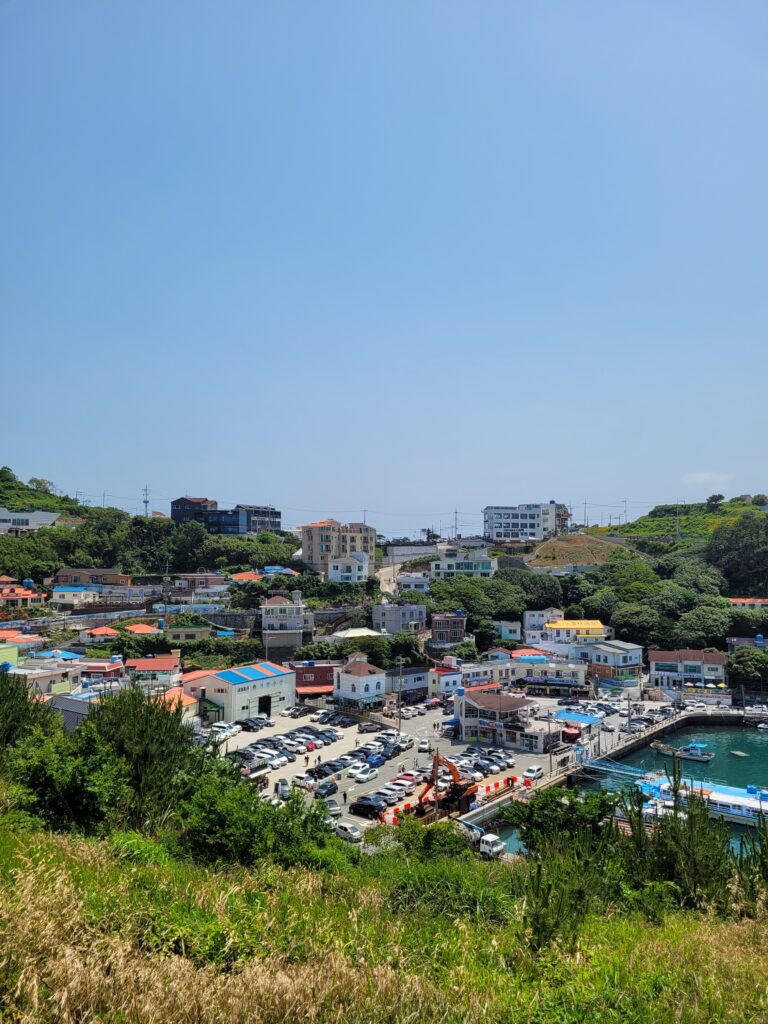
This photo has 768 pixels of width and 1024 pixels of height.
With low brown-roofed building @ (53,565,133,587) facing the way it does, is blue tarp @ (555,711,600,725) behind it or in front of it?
in front

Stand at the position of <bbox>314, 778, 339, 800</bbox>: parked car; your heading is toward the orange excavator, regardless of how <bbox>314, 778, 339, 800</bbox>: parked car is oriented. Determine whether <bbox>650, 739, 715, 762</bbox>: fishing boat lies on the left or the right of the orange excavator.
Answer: left

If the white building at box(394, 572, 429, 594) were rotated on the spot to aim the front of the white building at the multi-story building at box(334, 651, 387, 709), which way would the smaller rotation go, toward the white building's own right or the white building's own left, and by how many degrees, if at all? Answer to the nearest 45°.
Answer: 0° — it already faces it

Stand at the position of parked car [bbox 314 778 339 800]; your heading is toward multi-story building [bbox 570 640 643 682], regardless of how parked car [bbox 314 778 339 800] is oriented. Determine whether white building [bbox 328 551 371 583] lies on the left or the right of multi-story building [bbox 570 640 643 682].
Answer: left

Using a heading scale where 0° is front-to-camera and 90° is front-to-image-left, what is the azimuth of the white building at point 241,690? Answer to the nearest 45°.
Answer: approximately 315°

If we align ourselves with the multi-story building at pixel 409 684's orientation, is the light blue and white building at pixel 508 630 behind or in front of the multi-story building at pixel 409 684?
behind

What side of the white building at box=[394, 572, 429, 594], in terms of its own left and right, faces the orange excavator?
front

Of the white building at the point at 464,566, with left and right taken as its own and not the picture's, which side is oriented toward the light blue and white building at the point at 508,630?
front

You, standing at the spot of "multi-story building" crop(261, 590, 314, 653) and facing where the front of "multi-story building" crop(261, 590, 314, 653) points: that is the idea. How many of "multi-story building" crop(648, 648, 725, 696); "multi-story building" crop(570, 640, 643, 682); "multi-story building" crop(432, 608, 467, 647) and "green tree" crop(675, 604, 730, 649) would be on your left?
4

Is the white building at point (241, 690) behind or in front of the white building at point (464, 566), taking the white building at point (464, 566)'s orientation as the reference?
in front

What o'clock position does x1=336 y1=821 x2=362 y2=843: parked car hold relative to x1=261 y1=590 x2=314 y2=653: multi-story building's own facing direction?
The parked car is roughly at 12 o'clock from the multi-story building.

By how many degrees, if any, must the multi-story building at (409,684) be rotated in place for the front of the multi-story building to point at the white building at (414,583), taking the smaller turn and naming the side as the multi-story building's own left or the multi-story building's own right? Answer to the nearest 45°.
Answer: approximately 180°

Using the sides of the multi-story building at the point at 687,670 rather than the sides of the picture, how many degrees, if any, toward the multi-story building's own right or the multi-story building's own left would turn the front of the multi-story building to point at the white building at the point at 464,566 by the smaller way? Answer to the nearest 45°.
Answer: approximately 135° to the multi-story building's own right

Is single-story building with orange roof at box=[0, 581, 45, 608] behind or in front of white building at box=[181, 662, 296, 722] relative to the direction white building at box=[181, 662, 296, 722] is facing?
behind
